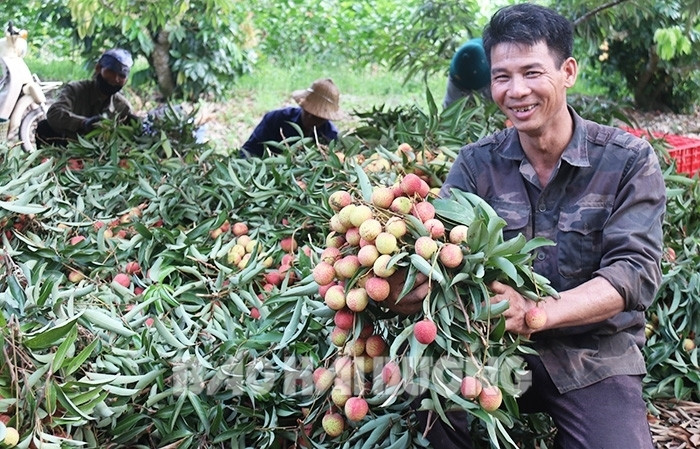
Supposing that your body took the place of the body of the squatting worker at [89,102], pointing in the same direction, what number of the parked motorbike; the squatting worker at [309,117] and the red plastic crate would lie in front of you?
2

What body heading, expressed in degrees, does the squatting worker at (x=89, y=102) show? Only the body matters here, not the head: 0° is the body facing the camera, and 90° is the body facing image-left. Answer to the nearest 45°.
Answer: approximately 315°

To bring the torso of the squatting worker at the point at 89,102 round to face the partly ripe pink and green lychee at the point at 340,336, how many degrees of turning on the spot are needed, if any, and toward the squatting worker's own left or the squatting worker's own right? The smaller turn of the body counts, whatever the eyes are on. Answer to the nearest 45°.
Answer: approximately 45° to the squatting worker's own right

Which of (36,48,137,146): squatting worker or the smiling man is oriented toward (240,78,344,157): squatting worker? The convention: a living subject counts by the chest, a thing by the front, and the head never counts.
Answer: (36,48,137,146): squatting worker

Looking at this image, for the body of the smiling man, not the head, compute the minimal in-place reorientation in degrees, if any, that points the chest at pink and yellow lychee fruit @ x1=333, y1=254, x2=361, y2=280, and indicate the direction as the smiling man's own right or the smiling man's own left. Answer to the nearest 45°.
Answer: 0° — they already face it
